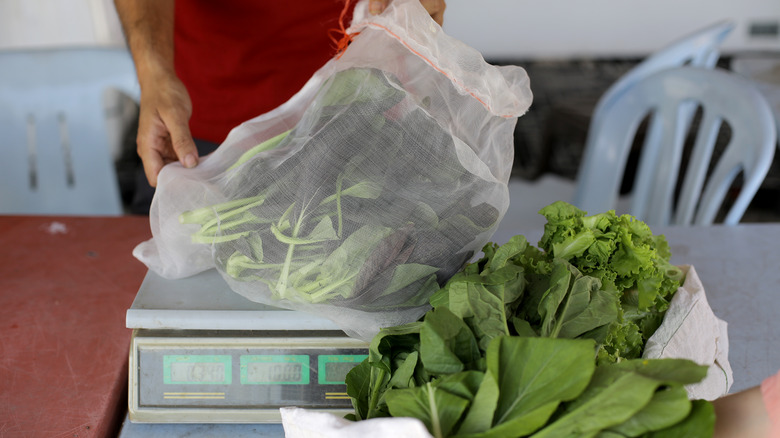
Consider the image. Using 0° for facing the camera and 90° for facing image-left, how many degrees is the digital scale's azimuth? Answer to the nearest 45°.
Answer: approximately 0°

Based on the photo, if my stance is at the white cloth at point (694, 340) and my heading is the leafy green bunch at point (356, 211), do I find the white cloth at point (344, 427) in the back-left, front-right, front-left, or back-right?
front-left

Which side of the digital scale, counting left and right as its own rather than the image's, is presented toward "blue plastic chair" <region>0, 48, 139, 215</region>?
back
